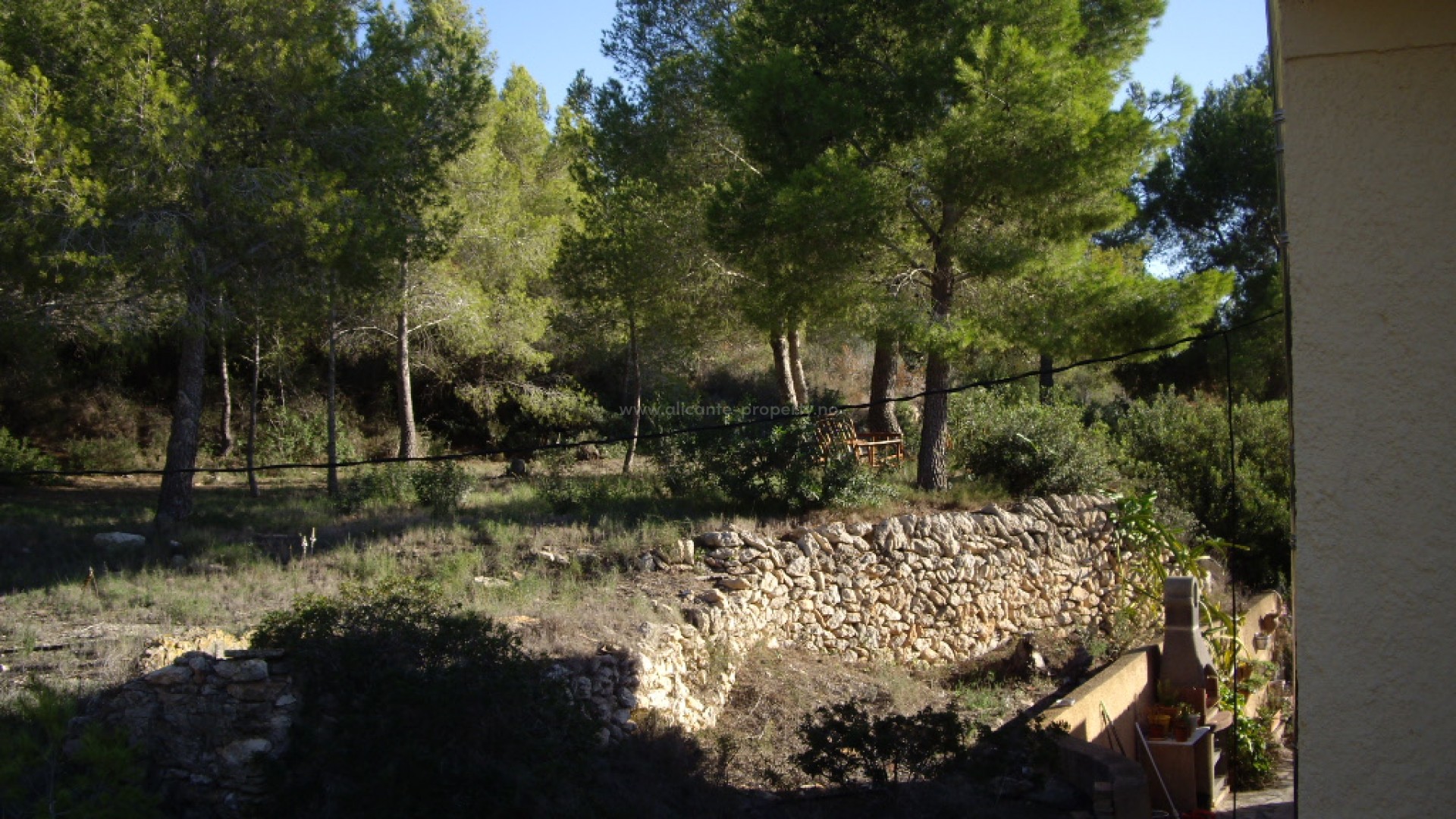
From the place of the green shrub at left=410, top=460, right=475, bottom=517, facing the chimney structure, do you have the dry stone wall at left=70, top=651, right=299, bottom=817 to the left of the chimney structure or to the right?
right

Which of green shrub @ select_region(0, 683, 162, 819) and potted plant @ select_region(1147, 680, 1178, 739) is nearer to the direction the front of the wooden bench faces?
the potted plant

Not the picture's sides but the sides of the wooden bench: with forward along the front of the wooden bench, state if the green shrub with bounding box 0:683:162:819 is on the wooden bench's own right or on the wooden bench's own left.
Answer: on the wooden bench's own right

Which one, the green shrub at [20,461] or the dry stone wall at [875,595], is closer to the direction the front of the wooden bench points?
the dry stone wall

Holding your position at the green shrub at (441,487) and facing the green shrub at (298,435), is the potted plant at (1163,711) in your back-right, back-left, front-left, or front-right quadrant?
back-right

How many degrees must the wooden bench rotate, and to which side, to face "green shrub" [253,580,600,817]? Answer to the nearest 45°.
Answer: approximately 90° to its right
